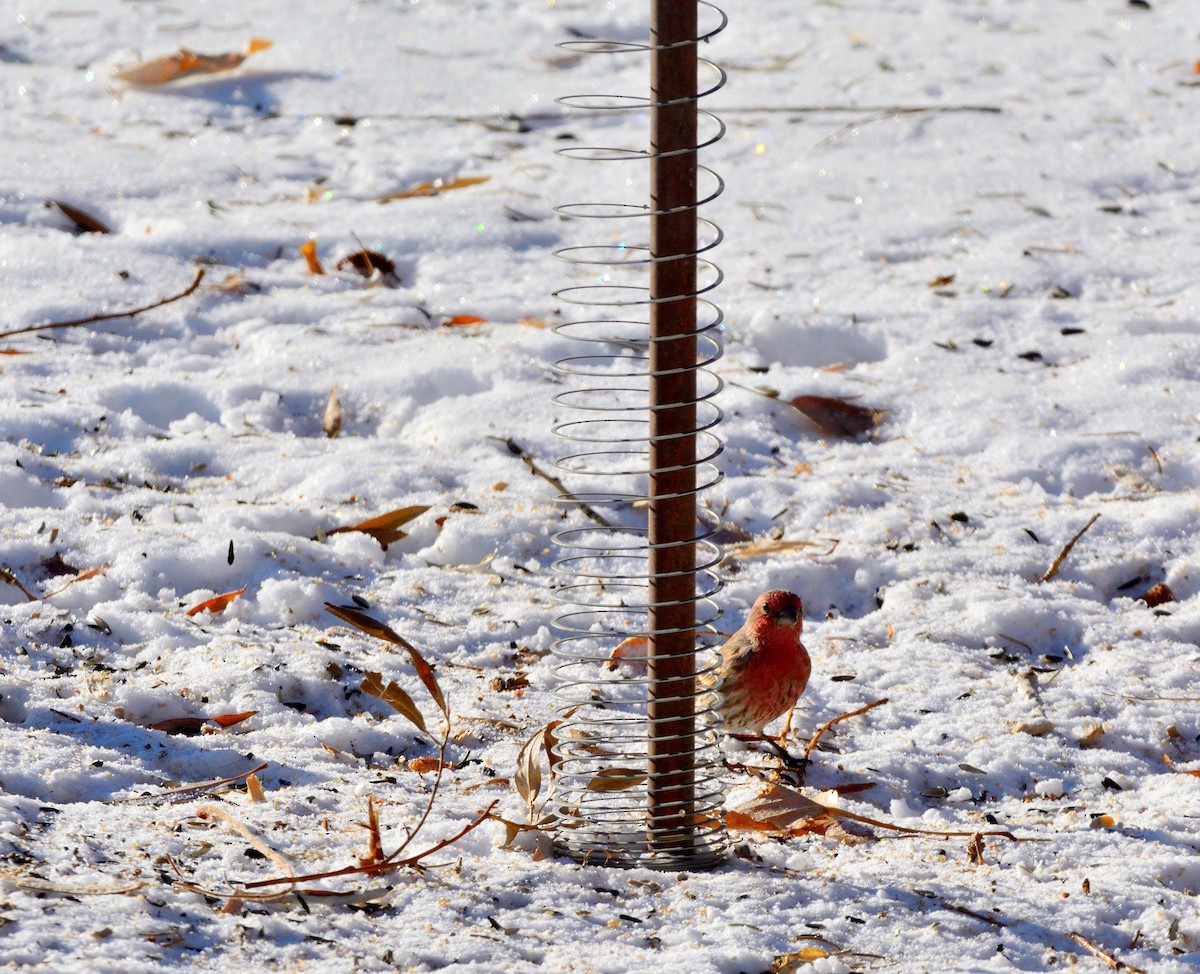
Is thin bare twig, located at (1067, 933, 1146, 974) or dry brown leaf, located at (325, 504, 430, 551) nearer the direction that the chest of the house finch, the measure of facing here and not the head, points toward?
the thin bare twig

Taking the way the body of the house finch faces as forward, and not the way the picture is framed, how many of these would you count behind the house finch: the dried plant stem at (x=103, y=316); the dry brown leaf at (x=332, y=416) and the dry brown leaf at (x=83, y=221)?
3

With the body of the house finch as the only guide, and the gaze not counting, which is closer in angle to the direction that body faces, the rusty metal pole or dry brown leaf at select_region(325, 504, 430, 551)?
the rusty metal pole

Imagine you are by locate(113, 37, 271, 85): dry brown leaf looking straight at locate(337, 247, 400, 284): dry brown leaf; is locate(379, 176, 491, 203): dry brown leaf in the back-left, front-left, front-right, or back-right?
front-left

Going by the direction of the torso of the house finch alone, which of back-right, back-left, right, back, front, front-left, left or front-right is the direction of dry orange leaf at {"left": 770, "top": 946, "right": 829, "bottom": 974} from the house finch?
front-right

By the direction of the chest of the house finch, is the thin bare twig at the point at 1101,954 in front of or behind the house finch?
in front

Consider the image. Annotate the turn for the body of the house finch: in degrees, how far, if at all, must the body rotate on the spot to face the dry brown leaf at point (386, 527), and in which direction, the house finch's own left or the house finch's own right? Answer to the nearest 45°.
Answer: approximately 180°

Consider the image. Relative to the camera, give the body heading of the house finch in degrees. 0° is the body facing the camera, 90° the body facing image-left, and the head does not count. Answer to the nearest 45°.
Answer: approximately 315°

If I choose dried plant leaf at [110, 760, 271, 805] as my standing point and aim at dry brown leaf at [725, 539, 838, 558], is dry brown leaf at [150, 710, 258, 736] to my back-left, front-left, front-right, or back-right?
front-left

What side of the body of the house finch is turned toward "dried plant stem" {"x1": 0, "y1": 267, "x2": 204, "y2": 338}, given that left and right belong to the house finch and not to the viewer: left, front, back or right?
back

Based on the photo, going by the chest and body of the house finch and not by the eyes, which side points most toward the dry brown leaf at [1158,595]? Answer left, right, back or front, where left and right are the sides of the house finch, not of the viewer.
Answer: left

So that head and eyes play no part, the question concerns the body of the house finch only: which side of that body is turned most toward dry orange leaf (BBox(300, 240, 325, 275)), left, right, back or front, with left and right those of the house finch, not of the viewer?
back
